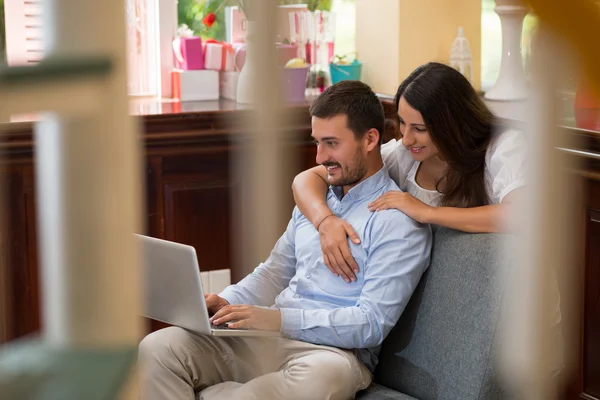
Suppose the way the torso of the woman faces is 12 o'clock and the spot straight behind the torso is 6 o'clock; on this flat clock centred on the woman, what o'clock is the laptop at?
The laptop is roughly at 1 o'clock from the woman.

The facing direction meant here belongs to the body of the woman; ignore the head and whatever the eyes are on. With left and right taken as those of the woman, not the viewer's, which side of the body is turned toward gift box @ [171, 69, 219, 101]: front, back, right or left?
right

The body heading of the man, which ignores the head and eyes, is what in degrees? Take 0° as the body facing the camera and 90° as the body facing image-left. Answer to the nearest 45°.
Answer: approximately 45°

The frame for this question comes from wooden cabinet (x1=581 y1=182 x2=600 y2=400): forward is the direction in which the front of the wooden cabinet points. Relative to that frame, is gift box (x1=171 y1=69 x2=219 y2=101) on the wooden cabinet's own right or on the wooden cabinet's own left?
on the wooden cabinet's own right

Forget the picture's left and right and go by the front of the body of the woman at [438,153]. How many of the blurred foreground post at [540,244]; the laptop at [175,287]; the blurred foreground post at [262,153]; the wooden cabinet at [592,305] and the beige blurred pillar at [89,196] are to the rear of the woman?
1

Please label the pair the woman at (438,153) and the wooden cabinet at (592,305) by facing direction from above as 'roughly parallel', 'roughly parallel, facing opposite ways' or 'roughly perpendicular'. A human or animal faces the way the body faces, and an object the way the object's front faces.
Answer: roughly parallel

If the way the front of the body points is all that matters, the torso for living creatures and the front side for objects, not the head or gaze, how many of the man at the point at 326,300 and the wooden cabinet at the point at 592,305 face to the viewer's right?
0

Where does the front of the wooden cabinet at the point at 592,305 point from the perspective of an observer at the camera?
facing the viewer and to the left of the viewer

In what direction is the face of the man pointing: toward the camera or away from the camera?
toward the camera

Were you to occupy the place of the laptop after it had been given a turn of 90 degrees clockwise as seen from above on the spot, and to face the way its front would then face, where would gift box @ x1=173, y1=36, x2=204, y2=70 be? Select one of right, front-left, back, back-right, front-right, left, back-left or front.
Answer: back-left

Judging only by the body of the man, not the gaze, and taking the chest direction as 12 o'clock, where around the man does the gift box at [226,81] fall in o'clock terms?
The gift box is roughly at 4 o'clock from the man.

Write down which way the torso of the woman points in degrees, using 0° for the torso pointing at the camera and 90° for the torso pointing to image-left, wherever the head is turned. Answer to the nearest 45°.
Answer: approximately 45°

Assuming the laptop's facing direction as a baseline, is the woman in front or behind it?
in front

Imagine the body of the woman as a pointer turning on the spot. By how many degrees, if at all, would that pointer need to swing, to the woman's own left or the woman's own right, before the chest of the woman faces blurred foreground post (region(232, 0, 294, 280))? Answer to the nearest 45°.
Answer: approximately 45° to the woman's own left

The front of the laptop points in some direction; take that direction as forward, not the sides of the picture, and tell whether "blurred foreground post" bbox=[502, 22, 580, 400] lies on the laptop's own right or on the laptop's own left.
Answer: on the laptop's own right

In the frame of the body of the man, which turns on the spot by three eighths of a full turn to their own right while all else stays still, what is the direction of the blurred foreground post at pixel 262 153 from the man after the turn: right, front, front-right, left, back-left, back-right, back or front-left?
back

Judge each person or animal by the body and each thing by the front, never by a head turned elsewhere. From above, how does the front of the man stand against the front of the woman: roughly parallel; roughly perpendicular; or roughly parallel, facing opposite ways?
roughly parallel

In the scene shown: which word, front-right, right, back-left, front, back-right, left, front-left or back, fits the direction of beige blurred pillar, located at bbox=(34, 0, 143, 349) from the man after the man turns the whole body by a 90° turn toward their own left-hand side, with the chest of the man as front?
front-right

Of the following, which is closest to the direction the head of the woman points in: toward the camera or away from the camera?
toward the camera

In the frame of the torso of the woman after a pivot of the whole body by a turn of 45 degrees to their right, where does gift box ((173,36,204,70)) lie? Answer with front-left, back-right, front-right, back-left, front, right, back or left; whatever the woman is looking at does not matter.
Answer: front-right
